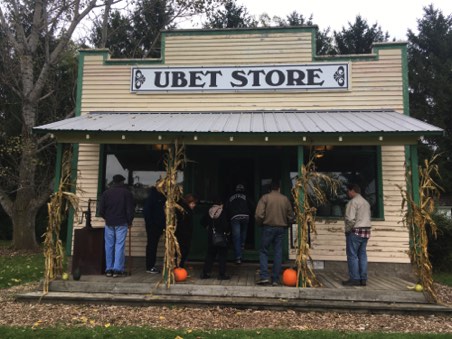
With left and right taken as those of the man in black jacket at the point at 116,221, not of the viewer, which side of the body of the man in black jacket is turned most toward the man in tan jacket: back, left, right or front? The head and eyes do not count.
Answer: right

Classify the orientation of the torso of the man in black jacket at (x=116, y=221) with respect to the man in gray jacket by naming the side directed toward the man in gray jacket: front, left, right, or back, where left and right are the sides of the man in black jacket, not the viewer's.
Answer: right

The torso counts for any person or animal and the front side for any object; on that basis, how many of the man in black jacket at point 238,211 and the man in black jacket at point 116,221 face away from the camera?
2

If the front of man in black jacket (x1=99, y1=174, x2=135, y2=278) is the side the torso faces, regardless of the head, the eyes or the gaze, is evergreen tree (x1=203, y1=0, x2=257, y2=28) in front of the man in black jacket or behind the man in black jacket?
in front

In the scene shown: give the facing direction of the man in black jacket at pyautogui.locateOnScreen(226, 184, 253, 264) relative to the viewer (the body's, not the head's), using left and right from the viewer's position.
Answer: facing away from the viewer

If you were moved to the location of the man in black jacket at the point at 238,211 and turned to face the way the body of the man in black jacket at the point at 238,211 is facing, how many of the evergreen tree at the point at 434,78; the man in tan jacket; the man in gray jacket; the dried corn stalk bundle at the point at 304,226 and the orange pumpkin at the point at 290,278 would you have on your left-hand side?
0

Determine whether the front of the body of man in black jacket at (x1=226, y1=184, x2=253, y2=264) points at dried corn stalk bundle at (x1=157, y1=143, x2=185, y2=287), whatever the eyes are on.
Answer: no

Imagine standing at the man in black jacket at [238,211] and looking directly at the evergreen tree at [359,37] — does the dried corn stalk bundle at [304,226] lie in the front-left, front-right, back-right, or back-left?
back-right

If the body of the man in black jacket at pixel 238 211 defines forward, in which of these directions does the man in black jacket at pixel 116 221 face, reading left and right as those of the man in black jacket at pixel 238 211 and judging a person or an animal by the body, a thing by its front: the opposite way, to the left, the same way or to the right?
the same way

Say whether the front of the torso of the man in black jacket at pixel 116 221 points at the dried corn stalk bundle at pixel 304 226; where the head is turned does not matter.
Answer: no

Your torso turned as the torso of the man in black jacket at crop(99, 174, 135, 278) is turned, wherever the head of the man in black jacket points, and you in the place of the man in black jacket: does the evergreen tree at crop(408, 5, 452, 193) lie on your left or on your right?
on your right

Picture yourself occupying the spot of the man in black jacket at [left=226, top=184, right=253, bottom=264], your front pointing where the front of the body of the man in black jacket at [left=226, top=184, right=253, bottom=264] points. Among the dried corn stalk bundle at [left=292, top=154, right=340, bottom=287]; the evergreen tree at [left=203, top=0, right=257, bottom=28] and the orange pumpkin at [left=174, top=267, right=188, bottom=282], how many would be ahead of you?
1

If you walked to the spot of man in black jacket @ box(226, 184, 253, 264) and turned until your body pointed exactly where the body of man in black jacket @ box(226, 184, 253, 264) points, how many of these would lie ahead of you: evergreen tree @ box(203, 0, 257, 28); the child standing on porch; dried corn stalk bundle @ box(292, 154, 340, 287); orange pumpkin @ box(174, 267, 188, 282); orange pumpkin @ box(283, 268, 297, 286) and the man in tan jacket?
1

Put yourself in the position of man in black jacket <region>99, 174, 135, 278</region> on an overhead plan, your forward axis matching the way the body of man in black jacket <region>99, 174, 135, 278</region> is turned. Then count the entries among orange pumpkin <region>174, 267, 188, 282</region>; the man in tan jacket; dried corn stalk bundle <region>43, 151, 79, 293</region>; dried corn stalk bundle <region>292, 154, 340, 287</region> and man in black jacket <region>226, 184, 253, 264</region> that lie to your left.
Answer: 1

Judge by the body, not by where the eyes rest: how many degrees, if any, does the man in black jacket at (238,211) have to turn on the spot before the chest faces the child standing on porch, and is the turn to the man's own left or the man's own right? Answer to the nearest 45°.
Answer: approximately 135° to the man's own left

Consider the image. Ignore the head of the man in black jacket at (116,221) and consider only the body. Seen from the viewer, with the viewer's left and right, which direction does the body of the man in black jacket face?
facing away from the viewer

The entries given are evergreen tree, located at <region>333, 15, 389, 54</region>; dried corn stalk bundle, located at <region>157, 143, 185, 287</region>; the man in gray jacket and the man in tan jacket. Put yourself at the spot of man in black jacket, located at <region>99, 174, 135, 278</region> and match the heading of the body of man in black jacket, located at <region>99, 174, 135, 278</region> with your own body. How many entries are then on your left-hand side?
0

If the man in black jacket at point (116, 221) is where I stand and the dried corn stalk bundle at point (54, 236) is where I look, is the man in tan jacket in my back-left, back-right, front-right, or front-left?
back-left

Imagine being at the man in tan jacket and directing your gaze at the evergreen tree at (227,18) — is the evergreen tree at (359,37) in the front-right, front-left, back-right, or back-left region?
front-right
